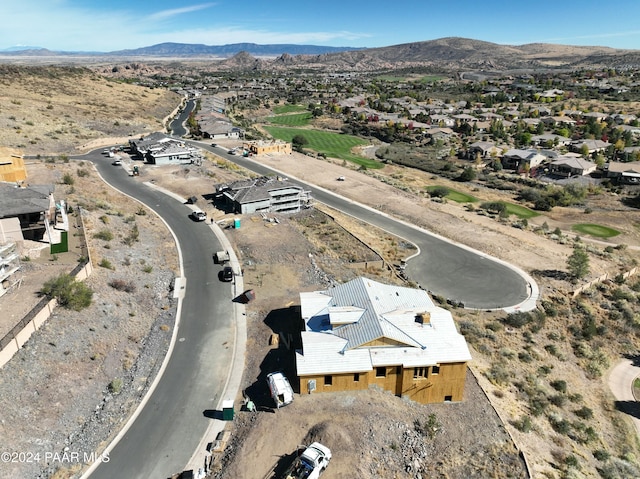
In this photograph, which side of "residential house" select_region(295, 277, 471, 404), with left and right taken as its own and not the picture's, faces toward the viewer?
left

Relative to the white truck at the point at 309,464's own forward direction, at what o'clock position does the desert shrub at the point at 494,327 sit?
The desert shrub is roughly at 12 o'clock from the white truck.

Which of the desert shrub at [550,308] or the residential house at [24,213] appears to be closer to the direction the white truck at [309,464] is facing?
the desert shrub

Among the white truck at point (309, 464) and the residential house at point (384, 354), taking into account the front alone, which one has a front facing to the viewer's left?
the residential house

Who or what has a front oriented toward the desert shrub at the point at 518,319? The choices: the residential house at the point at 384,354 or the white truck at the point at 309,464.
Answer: the white truck

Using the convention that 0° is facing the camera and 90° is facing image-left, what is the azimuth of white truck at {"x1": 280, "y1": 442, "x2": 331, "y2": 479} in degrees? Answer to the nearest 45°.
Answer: approximately 225°

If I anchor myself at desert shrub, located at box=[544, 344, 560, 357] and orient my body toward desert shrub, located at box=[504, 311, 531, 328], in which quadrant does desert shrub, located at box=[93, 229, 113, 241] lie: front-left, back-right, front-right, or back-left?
front-left

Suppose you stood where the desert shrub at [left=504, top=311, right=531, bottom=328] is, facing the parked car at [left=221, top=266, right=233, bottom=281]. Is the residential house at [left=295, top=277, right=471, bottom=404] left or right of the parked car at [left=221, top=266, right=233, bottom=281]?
left

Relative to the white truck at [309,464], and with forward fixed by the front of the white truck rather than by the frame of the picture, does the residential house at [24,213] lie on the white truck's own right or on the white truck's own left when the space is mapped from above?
on the white truck's own left

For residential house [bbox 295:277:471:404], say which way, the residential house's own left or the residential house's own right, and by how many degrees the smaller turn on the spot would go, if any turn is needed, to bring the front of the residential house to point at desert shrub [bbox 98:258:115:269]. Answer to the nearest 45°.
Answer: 0° — it already faces it

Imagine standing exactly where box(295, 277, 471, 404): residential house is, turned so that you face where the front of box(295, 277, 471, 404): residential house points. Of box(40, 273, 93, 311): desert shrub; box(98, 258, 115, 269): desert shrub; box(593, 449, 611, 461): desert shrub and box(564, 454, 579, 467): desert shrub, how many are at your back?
2

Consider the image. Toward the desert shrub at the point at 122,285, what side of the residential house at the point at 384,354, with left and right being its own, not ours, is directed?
front

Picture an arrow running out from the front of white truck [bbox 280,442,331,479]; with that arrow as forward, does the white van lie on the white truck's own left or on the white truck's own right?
on the white truck's own left

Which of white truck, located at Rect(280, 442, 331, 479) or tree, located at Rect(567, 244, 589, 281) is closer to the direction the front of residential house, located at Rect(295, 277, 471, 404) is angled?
the white truck

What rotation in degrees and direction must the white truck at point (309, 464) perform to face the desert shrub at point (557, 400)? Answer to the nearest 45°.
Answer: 0° — it already faces it

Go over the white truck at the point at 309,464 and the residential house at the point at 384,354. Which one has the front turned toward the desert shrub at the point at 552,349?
the white truck

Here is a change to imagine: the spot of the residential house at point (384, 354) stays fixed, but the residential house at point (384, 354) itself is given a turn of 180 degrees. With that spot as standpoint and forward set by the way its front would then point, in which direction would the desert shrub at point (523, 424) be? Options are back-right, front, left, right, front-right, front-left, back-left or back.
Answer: front

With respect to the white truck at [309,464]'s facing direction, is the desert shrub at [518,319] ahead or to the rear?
ahead

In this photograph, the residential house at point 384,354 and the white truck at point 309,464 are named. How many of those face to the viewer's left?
1

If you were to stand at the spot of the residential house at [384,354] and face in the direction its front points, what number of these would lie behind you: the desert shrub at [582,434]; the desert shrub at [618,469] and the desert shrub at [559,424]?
3

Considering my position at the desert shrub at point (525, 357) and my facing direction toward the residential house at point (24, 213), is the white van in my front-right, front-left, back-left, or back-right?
front-left
